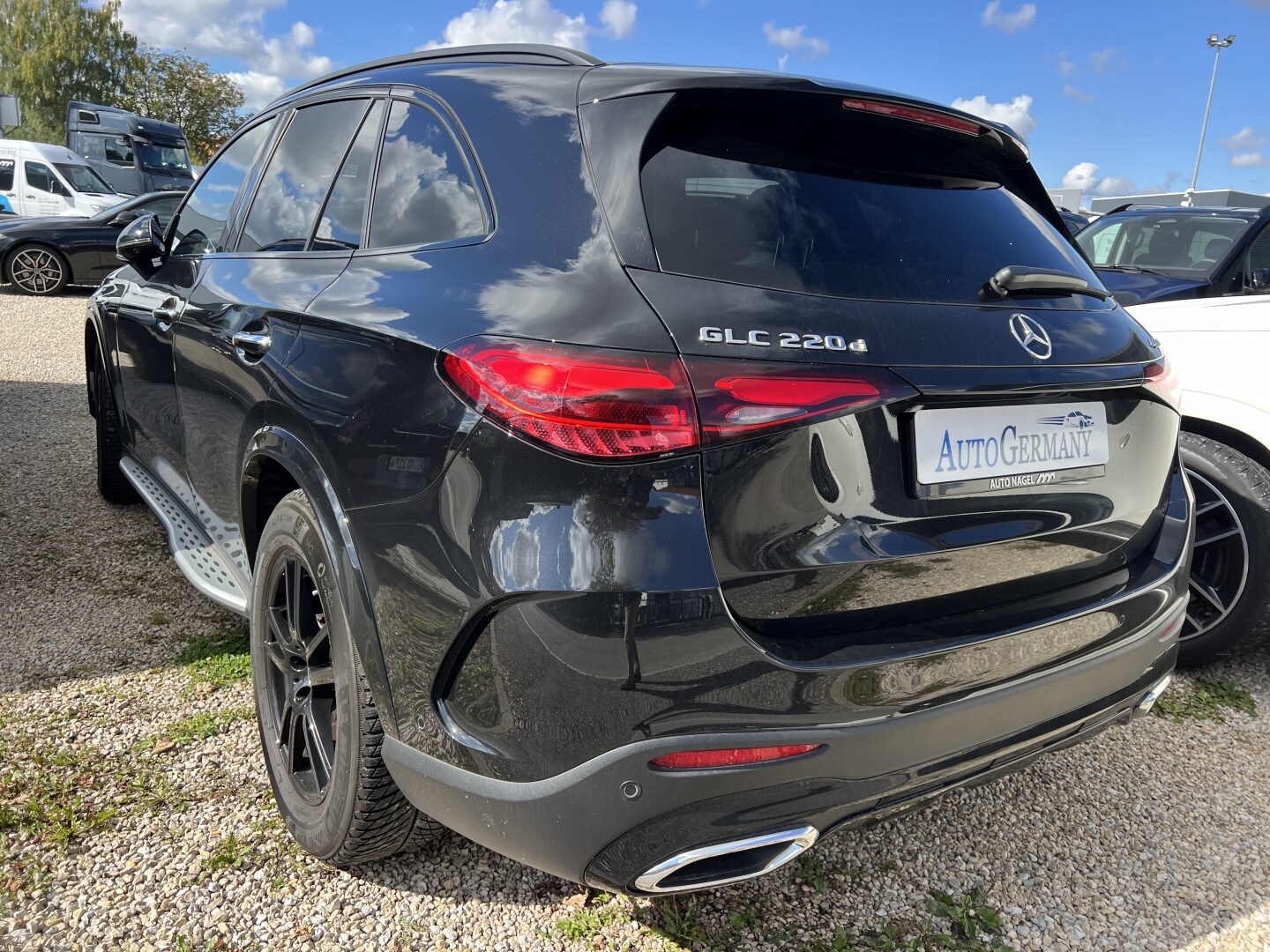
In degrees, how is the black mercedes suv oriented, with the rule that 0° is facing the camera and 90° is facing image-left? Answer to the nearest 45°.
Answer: approximately 135°

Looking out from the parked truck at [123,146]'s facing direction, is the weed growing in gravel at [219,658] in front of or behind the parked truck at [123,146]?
in front

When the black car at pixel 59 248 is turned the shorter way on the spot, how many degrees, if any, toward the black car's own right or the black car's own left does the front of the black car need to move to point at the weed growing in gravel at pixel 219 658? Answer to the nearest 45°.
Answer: approximately 90° to the black car's own left

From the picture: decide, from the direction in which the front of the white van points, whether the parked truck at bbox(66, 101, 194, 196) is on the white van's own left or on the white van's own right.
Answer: on the white van's own left

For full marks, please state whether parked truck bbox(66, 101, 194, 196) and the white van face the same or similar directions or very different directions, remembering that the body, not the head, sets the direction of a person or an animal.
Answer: same or similar directions

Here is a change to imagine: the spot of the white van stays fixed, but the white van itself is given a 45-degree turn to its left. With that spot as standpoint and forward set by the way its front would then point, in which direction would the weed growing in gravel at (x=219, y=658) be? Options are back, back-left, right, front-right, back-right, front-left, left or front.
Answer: right

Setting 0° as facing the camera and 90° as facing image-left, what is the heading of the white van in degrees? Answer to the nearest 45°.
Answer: approximately 315°

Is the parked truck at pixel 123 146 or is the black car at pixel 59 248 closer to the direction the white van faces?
the black car

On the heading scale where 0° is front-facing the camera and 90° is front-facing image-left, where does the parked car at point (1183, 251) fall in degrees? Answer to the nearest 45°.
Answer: approximately 45°

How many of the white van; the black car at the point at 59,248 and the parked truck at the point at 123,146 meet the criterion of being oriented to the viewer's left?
1

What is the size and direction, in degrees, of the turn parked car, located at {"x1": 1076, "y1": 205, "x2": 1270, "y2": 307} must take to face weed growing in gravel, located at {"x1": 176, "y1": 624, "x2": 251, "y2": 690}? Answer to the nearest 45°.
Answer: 0° — it already faces it

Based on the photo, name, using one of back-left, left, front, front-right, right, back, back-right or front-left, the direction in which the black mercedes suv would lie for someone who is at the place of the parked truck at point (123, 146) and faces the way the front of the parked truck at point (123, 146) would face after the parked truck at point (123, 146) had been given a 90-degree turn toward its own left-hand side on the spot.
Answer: back-right
